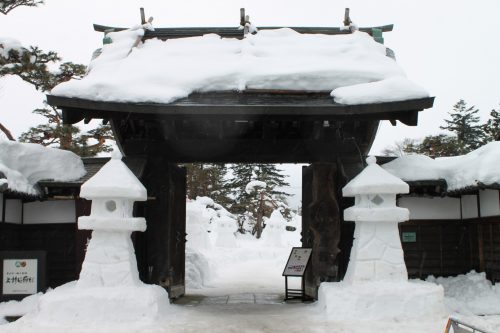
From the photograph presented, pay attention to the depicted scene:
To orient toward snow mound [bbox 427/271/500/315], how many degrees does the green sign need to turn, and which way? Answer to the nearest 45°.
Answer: approximately 45° to its left

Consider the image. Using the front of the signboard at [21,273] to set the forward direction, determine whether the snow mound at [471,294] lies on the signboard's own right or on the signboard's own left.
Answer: on the signboard's own left

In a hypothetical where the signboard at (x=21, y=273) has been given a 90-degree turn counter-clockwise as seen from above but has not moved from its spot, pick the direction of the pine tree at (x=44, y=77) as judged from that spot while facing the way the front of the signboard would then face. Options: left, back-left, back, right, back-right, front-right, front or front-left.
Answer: left

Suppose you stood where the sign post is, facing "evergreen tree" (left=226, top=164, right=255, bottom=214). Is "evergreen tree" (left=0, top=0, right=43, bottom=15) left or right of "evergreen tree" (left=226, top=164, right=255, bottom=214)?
left

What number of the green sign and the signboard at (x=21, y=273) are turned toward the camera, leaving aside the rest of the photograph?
2

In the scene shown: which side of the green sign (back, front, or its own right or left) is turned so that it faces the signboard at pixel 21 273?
right

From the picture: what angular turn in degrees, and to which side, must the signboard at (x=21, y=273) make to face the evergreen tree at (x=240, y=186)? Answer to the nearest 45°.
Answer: approximately 135° to its left

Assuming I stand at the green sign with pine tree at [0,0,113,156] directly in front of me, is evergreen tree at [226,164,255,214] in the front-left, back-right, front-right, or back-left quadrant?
front-right

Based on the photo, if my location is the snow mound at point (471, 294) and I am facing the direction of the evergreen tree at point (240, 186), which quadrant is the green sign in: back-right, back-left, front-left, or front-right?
front-left

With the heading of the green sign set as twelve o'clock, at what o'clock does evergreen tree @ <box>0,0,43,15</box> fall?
The evergreen tree is roughly at 3 o'clock from the green sign.

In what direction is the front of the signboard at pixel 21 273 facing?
toward the camera
